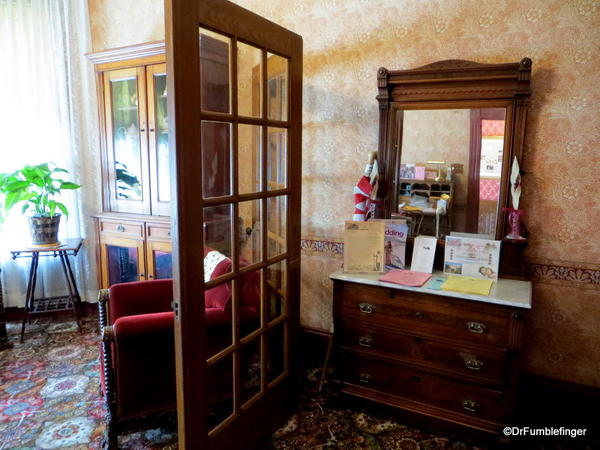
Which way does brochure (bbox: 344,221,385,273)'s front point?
toward the camera

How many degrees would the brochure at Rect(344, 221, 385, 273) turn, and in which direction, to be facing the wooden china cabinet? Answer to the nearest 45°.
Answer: approximately 135° to its right

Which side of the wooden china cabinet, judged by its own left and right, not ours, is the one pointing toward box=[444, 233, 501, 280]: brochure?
left

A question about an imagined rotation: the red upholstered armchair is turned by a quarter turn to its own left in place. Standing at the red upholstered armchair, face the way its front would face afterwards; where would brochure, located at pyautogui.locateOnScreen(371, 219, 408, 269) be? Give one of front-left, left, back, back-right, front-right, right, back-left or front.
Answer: left

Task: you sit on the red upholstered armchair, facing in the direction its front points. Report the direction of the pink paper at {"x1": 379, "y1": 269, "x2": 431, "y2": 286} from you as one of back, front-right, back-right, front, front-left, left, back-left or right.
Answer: back

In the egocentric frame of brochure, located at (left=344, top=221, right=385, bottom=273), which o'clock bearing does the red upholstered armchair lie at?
The red upholstered armchair is roughly at 2 o'clock from the brochure.

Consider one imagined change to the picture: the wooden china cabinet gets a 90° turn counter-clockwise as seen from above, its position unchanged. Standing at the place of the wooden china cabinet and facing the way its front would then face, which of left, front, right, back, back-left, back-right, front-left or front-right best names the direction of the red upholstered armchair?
front-right

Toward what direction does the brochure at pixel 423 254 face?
toward the camera
